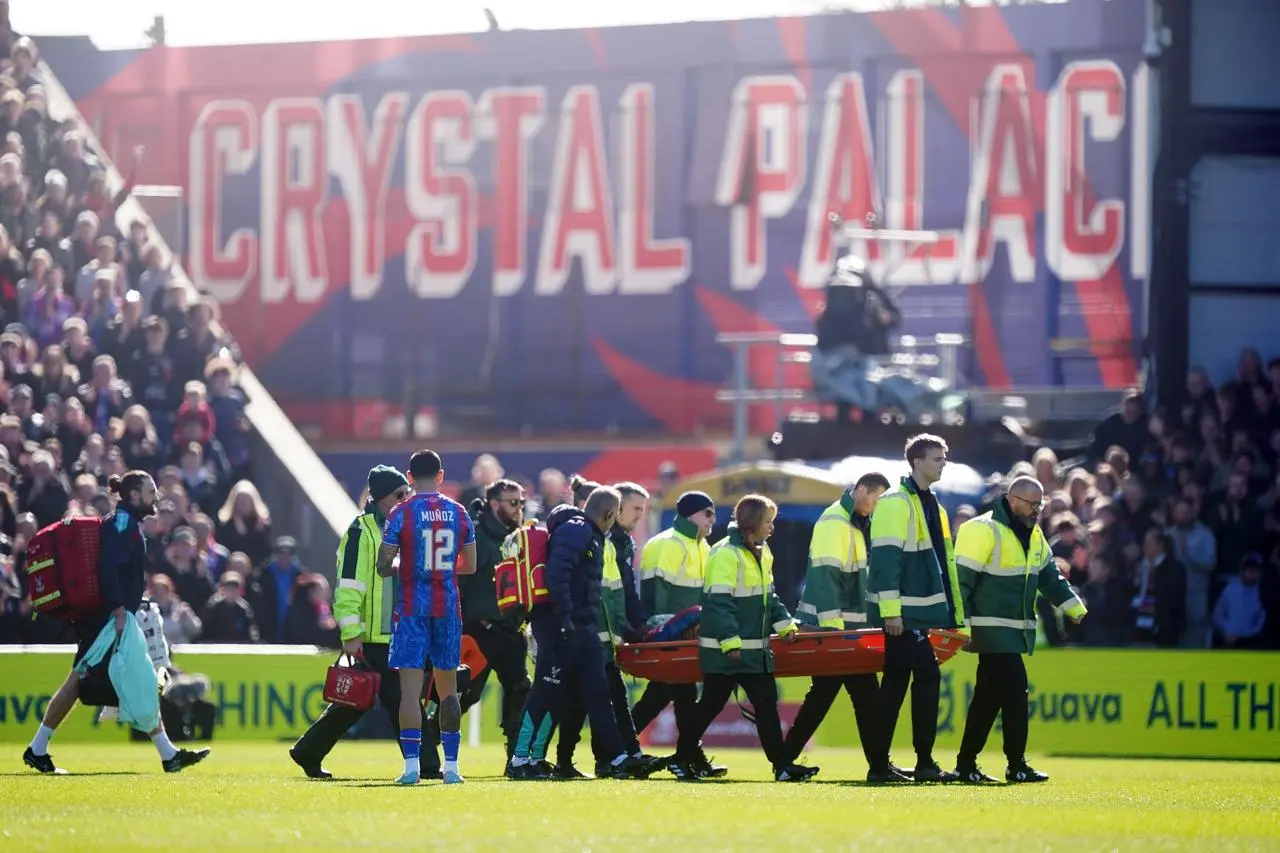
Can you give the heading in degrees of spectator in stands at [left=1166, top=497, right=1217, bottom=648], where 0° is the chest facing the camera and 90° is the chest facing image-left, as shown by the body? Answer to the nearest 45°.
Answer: approximately 45°

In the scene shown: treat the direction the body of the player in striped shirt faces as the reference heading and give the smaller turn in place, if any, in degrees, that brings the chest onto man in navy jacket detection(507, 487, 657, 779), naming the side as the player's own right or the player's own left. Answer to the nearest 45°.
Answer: approximately 45° to the player's own right

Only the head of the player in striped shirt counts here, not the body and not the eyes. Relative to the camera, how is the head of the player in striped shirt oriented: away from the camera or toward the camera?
away from the camera

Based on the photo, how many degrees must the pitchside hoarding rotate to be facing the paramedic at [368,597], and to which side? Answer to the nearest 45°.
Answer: approximately 45° to its right
